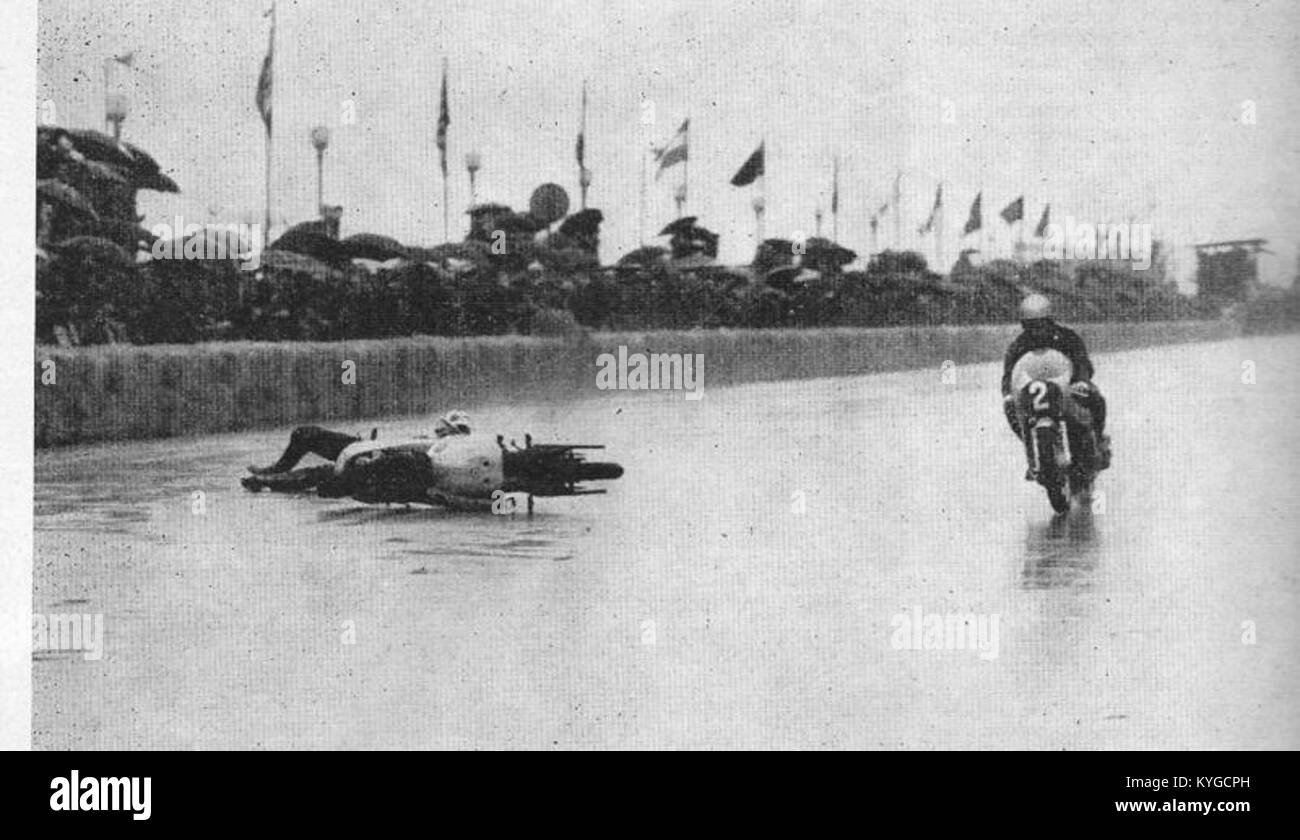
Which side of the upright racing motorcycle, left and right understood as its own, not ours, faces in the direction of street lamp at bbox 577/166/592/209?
back

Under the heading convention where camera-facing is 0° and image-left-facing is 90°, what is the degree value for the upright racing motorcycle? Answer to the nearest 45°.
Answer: approximately 0°

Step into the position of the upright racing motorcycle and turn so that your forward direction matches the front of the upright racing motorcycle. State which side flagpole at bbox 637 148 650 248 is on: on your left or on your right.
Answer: on your right

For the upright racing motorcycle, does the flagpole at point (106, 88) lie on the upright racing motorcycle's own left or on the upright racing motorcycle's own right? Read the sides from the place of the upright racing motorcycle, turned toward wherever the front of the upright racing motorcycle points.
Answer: on the upright racing motorcycle's own right

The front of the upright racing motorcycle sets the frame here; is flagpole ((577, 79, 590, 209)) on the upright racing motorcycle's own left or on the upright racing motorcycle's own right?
on the upright racing motorcycle's own right
